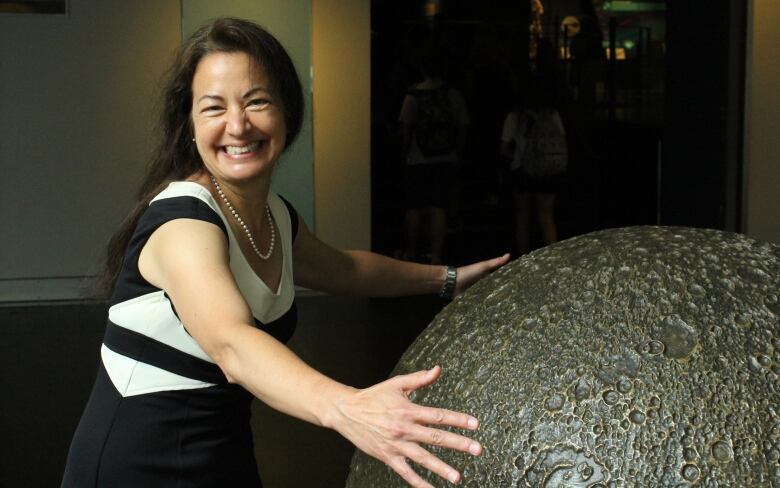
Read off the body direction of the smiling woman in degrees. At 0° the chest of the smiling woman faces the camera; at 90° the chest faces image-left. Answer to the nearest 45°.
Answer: approximately 315°

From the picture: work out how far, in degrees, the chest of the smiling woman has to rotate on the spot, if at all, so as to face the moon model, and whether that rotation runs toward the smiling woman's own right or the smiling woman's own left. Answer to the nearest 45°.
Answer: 0° — they already face it
